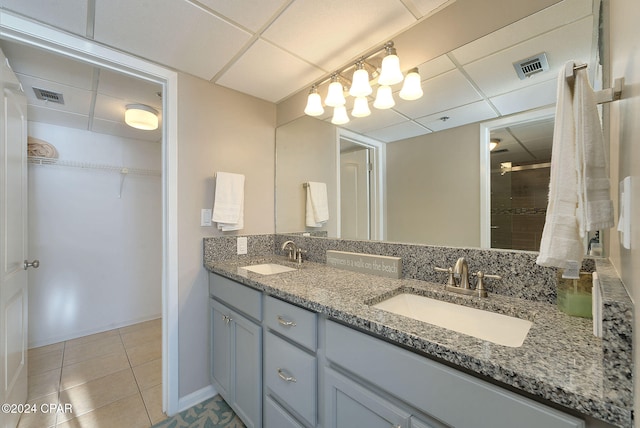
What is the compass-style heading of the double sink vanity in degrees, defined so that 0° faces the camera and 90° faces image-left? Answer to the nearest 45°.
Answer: approximately 45°

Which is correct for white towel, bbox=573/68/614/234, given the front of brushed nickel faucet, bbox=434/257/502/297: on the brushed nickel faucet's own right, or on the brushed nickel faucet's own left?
on the brushed nickel faucet's own left

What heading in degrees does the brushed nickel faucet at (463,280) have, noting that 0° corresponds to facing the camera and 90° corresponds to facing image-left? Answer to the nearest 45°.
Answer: approximately 45°
